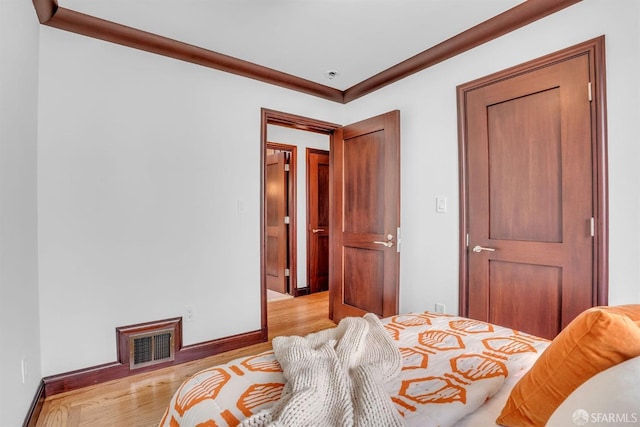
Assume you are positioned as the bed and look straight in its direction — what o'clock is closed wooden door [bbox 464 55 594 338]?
The closed wooden door is roughly at 4 o'clock from the bed.

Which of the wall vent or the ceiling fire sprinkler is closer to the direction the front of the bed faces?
the wall vent

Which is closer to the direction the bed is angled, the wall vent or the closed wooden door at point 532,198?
the wall vent

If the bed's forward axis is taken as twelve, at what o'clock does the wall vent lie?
The wall vent is roughly at 1 o'clock from the bed.

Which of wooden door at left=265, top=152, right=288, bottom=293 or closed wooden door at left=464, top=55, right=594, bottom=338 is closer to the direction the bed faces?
the wooden door

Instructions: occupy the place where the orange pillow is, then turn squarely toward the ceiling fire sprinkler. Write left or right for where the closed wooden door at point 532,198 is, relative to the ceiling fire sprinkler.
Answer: right

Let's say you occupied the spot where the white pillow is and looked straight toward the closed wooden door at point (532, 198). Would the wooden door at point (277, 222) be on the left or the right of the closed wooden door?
left

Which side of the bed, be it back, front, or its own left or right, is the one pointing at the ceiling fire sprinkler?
right

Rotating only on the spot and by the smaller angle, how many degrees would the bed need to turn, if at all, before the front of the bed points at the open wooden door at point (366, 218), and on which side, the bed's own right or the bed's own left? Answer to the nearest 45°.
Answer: approximately 90° to the bed's own right

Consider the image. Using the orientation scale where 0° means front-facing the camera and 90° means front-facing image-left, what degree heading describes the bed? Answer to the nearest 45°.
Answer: approximately 90°

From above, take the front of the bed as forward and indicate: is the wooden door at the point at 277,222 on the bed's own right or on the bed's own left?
on the bed's own right
